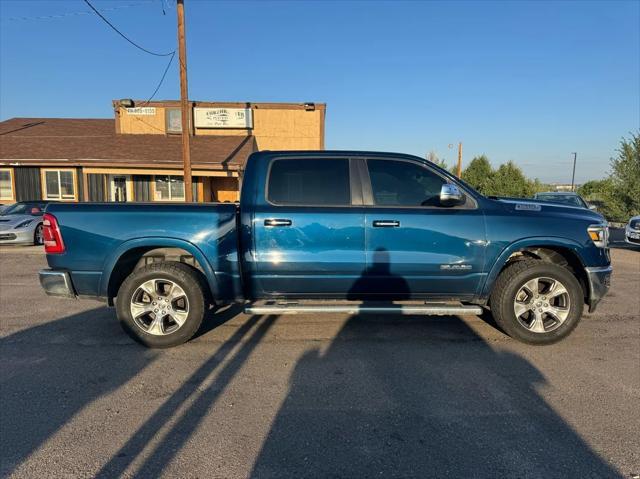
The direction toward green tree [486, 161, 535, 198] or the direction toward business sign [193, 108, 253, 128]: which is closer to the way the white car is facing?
the business sign

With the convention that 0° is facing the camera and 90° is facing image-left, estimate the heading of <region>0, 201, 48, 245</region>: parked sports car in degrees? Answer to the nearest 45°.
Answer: approximately 45°

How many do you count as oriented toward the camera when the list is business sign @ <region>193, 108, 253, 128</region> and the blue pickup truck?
1

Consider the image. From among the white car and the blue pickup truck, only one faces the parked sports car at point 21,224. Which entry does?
the white car

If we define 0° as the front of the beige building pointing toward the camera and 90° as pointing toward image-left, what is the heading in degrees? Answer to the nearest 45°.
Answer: approximately 0°

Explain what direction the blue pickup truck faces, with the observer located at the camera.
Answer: facing to the right of the viewer

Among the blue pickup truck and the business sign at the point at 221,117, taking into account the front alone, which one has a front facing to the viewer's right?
the blue pickup truck

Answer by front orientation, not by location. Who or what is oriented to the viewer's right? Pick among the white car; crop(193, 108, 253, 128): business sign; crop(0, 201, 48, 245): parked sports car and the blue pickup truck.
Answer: the blue pickup truck

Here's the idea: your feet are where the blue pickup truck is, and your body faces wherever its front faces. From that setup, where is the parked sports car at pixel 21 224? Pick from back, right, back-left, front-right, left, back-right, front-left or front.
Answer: back-left

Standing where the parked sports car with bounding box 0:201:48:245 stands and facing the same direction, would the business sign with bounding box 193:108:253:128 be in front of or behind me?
behind

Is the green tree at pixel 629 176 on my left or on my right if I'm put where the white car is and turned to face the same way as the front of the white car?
on my right

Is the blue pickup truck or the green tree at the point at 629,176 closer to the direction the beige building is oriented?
the blue pickup truck

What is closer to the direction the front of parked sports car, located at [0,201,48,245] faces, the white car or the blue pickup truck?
the blue pickup truck
